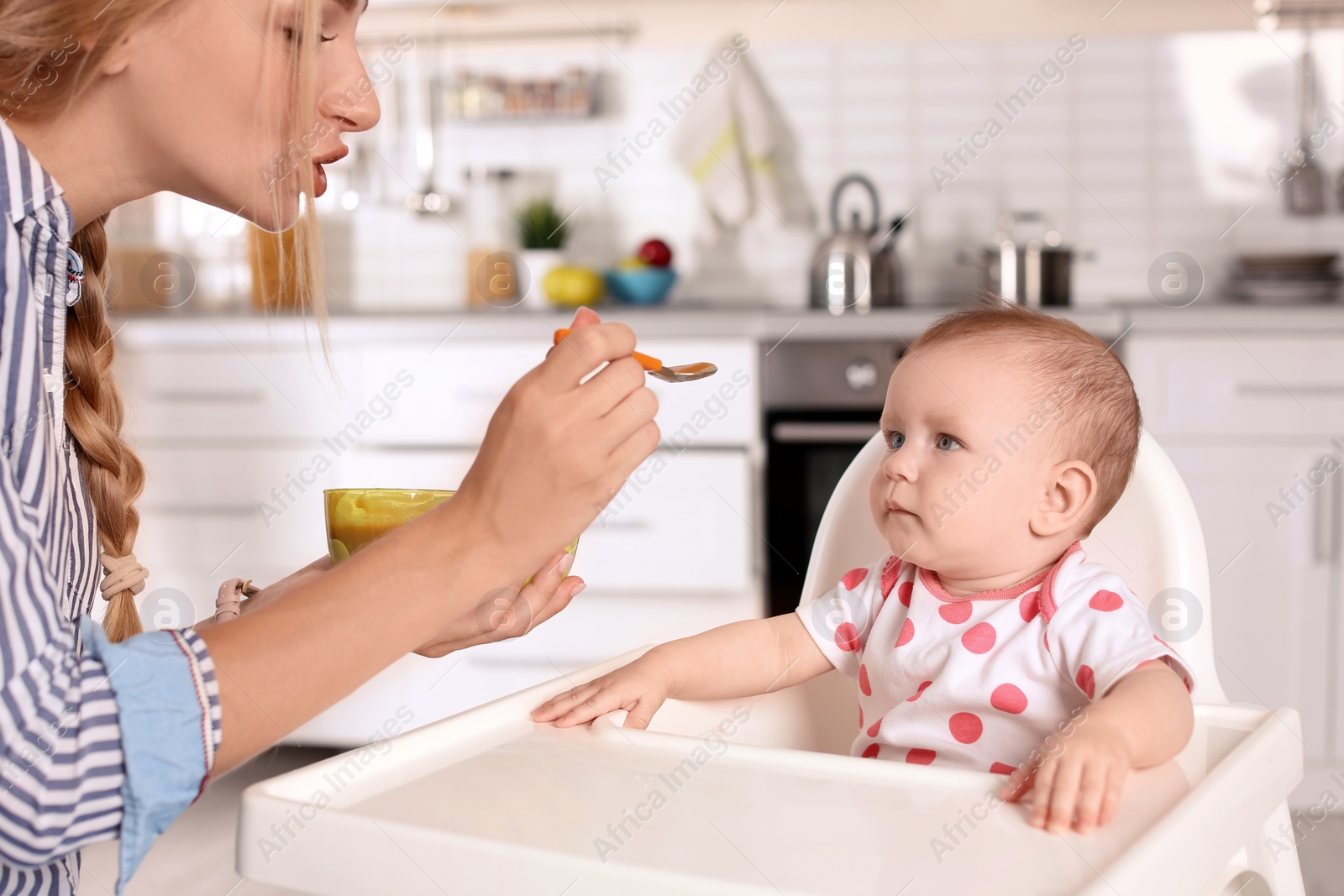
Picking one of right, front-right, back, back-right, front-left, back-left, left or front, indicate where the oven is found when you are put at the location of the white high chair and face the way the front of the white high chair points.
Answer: back-right

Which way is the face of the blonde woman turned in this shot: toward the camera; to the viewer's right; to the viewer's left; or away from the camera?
to the viewer's right

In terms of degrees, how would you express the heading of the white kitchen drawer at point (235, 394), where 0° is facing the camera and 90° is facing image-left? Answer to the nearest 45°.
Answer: approximately 0°

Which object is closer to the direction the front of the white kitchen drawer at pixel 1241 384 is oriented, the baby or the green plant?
the baby

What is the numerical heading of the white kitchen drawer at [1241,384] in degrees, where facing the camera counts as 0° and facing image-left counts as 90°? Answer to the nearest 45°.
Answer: approximately 0°

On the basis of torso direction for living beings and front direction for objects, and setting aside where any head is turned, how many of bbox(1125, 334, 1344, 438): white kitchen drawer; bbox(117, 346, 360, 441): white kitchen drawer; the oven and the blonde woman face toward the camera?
3

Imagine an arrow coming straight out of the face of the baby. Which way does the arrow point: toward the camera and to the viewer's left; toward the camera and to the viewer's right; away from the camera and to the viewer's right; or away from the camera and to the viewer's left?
toward the camera and to the viewer's left

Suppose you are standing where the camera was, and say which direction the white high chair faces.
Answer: facing the viewer and to the left of the viewer

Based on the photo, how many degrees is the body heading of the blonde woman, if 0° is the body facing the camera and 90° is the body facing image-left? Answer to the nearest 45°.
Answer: approximately 270°

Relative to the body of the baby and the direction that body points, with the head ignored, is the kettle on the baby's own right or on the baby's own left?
on the baby's own right

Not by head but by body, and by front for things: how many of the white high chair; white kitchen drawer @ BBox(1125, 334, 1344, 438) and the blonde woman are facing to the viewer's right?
1
